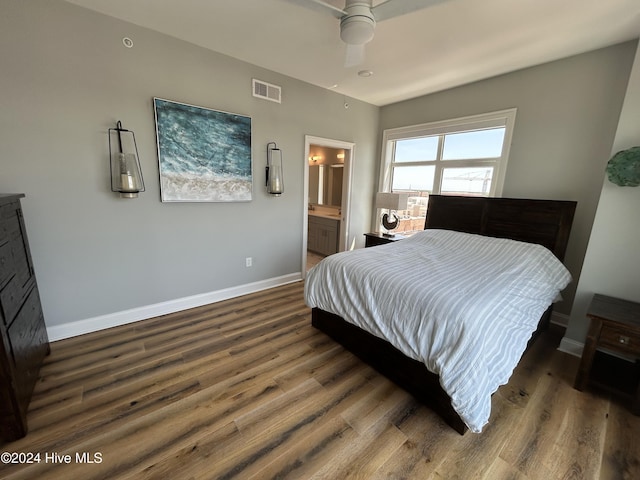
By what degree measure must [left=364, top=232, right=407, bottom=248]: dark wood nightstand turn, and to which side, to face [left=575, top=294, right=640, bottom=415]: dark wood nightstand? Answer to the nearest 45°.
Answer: approximately 90° to its left

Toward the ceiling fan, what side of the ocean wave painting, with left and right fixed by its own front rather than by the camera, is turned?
front

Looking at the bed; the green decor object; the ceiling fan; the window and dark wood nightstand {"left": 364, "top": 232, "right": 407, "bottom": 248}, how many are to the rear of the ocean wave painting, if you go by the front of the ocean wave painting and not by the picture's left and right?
0

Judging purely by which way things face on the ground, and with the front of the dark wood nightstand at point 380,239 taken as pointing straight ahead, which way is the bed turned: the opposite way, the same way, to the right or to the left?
the same way

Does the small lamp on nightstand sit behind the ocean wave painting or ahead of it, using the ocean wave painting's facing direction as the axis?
ahead

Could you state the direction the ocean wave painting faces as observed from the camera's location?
facing the viewer and to the right of the viewer

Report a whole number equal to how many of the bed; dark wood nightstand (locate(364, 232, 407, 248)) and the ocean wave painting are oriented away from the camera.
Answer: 0

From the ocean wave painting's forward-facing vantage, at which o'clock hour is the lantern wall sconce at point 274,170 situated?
The lantern wall sconce is roughly at 10 o'clock from the ocean wave painting.

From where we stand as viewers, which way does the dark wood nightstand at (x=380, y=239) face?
facing the viewer and to the left of the viewer

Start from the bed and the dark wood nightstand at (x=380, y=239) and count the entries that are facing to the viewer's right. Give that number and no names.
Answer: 0

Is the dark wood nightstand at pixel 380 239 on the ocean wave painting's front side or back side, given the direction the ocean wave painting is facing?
on the front side

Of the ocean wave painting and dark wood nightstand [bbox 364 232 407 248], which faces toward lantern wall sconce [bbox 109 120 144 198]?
the dark wood nightstand

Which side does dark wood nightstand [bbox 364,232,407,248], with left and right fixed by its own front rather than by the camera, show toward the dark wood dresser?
front

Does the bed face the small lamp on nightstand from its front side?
no

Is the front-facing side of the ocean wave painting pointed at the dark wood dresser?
no

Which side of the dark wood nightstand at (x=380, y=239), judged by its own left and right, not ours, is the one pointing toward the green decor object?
left

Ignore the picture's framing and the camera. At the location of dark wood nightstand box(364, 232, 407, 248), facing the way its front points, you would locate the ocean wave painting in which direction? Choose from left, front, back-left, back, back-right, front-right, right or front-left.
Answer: front

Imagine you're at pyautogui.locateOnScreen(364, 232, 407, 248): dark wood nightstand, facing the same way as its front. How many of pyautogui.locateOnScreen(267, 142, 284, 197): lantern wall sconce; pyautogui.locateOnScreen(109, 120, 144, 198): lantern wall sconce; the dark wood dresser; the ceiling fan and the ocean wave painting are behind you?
0

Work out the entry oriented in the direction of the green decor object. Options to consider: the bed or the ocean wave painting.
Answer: the ocean wave painting
